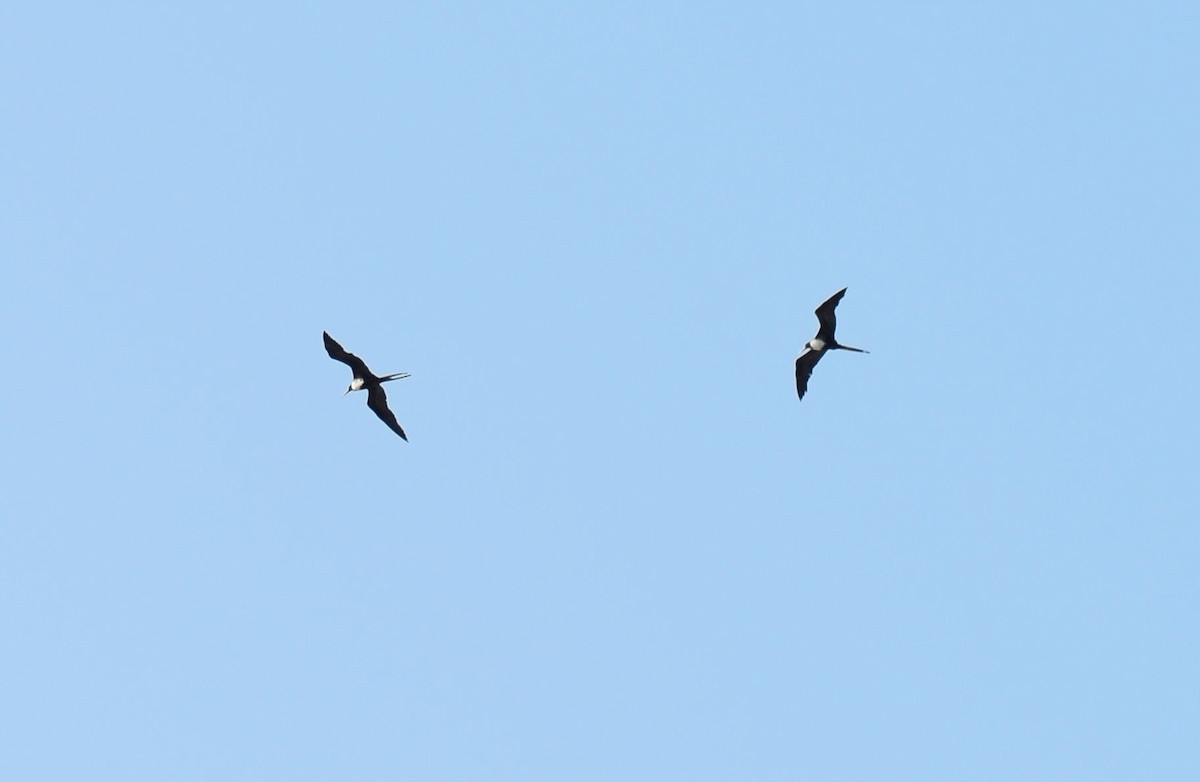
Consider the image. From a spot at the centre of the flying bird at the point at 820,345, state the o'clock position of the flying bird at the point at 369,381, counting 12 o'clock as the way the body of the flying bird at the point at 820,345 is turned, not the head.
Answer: the flying bird at the point at 369,381 is roughly at 12 o'clock from the flying bird at the point at 820,345.

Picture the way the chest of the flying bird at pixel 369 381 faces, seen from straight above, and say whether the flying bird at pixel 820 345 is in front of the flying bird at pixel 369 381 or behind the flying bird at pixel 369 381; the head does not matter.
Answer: behind

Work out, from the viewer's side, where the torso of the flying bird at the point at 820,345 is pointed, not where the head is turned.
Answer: to the viewer's left

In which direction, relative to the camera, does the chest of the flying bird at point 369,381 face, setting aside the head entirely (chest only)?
to the viewer's left

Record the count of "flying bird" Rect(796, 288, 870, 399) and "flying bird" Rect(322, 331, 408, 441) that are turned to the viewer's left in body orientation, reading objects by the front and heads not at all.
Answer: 2
